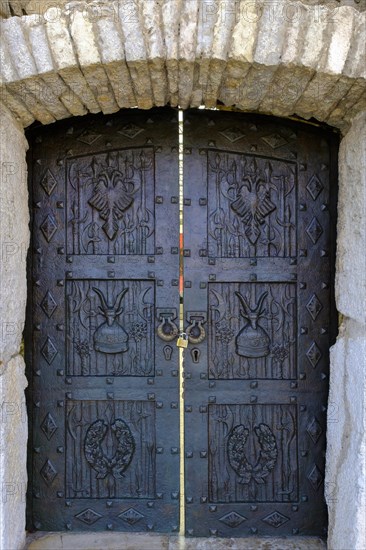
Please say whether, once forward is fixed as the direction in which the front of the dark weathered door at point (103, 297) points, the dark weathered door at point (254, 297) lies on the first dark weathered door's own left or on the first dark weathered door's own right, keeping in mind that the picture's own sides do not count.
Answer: on the first dark weathered door's own left

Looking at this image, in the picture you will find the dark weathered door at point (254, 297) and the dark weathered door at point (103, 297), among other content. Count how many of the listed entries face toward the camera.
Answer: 2

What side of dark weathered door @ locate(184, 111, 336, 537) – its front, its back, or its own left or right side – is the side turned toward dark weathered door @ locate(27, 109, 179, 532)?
right
